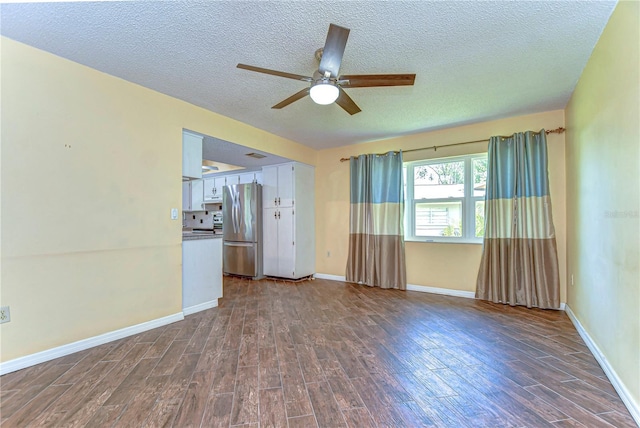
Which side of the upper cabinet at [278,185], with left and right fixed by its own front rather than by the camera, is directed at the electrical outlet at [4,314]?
front

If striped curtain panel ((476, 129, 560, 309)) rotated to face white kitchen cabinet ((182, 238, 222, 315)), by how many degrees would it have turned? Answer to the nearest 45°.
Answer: approximately 45° to its right

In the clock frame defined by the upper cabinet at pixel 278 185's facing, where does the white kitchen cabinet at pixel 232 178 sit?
The white kitchen cabinet is roughly at 3 o'clock from the upper cabinet.

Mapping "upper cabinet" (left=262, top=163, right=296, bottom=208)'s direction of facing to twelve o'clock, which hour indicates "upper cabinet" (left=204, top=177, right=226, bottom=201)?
"upper cabinet" (left=204, top=177, right=226, bottom=201) is roughly at 3 o'clock from "upper cabinet" (left=262, top=163, right=296, bottom=208).

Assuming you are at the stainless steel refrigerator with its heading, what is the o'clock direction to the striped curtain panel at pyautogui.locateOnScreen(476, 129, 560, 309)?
The striped curtain panel is roughly at 9 o'clock from the stainless steel refrigerator.

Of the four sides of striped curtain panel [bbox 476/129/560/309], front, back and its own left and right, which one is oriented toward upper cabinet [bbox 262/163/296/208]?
right

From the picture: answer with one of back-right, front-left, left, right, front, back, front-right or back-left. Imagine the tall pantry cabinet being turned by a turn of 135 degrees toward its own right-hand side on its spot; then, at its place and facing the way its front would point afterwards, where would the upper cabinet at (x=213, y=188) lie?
front-left

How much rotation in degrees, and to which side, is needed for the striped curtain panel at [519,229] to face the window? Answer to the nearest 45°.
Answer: approximately 90° to its right

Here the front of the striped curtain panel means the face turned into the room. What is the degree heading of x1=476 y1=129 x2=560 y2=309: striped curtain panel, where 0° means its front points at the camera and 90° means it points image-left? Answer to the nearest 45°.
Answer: approximately 0°

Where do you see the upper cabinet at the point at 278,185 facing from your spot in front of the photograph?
facing the viewer and to the left of the viewer

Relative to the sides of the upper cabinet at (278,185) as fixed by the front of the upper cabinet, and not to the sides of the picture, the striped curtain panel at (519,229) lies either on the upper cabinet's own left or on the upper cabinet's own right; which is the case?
on the upper cabinet's own left
